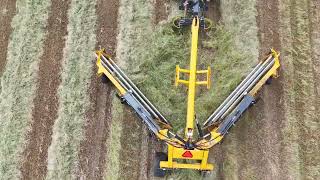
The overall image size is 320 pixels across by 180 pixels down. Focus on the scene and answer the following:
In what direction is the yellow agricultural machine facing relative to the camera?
away from the camera
